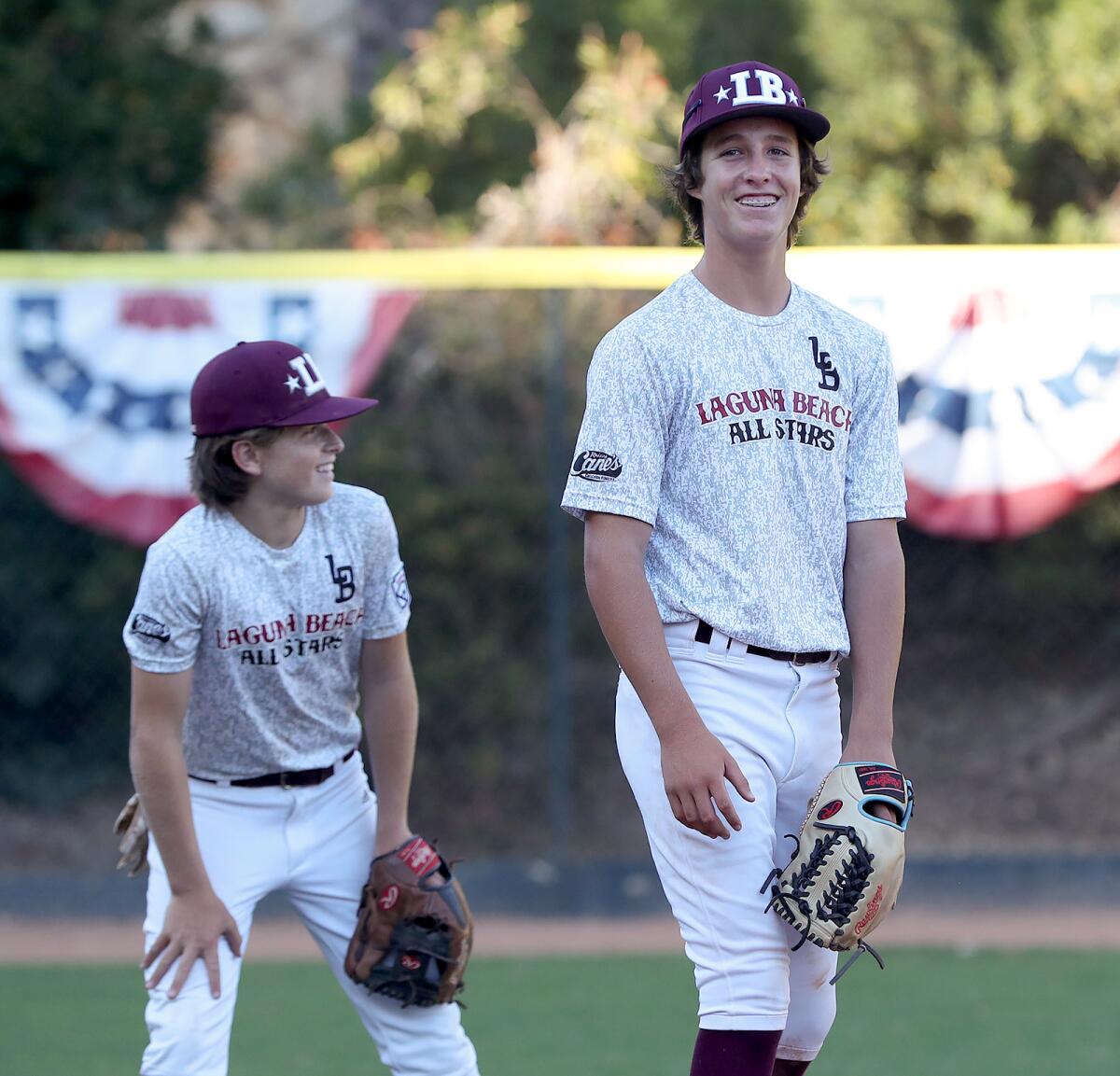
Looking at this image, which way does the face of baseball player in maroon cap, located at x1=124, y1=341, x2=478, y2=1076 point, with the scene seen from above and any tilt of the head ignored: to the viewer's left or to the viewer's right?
to the viewer's right

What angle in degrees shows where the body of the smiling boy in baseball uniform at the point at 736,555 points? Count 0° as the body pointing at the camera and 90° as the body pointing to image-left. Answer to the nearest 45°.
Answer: approximately 315°
